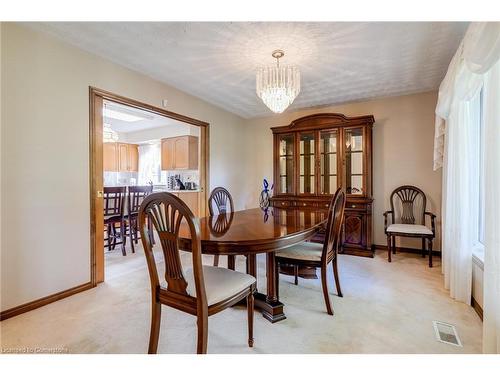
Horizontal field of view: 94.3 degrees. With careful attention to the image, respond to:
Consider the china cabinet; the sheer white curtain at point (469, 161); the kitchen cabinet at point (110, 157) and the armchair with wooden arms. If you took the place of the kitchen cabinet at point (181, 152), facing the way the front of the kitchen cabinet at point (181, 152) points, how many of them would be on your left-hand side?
3

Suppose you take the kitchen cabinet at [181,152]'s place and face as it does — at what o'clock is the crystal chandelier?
The crystal chandelier is roughly at 10 o'clock from the kitchen cabinet.

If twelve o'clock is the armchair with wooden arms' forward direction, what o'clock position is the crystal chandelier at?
The crystal chandelier is roughly at 1 o'clock from the armchair with wooden arms.

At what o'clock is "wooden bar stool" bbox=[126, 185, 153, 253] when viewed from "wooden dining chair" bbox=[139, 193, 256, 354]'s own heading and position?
"wooden bar stool" bbox=[126, 185, 153, 253] is roughly at 10 o'clock from "wooden dining chair" bbox=[139, 193, 256, 354].

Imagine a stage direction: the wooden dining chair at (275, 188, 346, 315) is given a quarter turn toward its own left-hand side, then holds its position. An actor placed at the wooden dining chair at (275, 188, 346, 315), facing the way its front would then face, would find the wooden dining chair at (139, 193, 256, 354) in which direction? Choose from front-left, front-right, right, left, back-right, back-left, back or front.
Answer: front

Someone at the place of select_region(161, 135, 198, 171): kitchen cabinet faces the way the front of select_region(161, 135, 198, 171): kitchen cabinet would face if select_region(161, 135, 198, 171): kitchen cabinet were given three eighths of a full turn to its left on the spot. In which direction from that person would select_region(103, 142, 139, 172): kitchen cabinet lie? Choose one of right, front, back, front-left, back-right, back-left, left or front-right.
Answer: back-left

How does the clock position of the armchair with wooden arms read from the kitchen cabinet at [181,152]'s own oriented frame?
The armchair with wooden arms is roughly at 9 o'clock from the kitchen cabinet.

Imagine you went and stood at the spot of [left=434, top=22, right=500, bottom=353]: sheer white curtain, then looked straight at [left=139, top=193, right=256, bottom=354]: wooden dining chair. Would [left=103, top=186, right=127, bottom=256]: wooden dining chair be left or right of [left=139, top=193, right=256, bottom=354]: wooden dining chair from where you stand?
right

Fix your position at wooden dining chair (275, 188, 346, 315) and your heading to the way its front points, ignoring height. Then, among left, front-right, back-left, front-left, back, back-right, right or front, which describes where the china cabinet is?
front-right

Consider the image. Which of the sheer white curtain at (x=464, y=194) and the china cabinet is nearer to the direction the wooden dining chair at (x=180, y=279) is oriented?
the china cabinet

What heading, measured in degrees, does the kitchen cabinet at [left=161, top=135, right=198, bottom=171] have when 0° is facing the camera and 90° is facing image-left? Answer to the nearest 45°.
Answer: approximately 45°

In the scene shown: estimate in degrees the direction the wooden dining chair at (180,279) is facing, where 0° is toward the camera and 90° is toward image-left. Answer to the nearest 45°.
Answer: approximately 225°

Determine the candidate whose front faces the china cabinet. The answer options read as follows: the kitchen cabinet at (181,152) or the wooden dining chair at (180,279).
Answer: the wooden dining chair

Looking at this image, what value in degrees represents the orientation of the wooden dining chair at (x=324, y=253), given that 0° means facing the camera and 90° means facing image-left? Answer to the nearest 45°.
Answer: approximately 135°
